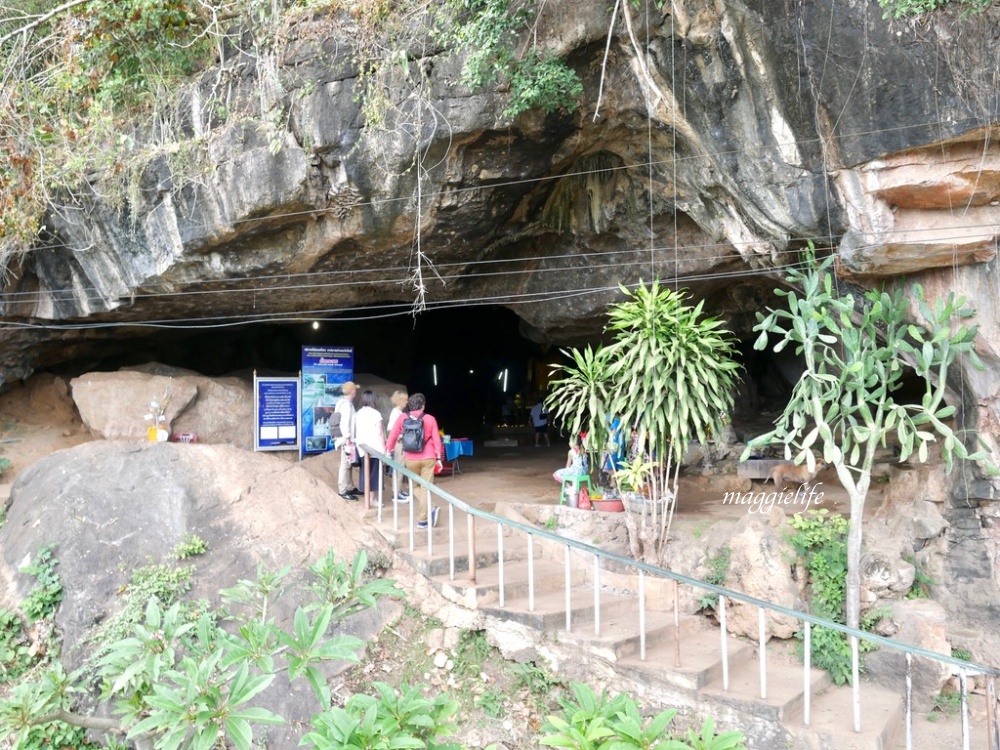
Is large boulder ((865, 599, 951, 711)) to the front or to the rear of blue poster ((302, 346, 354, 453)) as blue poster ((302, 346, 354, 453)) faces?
to the front

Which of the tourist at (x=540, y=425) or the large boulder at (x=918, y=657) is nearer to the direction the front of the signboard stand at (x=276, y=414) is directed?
the large boulder

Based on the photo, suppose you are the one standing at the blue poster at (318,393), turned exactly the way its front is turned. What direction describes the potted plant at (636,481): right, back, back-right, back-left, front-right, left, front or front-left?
front-left

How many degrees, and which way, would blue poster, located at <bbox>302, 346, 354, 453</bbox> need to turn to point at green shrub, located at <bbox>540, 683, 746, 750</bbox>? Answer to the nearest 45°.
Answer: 0° — it already faces it

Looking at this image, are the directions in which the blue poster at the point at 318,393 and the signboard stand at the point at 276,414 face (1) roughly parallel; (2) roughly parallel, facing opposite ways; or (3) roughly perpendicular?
roughly parallel

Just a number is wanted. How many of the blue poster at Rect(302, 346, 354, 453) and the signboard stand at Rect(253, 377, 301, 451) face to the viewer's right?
0

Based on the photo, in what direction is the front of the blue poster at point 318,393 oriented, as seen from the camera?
facing the viewer

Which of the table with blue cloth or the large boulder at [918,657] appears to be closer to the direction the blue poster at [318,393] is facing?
the large boulder

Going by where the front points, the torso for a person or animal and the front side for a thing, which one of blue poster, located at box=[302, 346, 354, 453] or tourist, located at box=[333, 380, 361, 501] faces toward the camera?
the blue poster

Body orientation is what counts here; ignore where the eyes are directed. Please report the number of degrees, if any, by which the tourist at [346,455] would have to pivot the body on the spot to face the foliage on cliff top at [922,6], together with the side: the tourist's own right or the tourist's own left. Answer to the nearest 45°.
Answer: approximately 45° to the tourist's own right

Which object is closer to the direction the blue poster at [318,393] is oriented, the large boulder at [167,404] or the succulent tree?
the succulent tree
